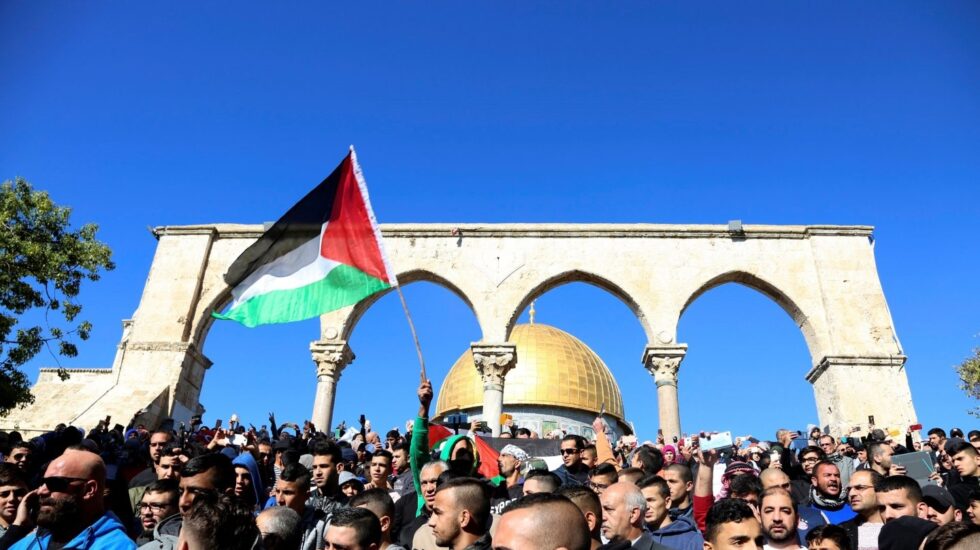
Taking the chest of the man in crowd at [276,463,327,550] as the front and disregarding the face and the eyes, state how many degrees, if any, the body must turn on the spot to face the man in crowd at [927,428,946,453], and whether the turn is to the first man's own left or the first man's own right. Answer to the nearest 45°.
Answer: approximately 135° to the first man's own left

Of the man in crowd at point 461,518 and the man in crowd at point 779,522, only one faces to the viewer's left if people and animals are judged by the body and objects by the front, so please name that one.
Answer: the man in crowd at point 461,518

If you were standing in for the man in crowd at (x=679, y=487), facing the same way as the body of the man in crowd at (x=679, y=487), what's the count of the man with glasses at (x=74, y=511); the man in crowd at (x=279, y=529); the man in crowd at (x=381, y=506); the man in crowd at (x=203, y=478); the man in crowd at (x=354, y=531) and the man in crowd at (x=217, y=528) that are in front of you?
6

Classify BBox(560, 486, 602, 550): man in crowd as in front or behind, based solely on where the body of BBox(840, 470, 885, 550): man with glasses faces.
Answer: in front

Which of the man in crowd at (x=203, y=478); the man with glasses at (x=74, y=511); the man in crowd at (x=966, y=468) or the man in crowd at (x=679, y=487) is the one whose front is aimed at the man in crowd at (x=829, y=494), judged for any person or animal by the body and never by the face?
the man in crowd at (x=966, y=468)

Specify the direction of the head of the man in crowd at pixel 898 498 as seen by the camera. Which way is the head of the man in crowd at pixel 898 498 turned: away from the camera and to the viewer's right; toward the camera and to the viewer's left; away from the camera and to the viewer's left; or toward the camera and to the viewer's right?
toward the camera and to the viewer's left

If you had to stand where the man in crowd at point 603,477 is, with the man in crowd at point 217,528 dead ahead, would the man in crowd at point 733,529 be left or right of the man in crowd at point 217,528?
left

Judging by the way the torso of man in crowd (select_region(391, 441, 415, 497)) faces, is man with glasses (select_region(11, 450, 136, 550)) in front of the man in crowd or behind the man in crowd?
in front
